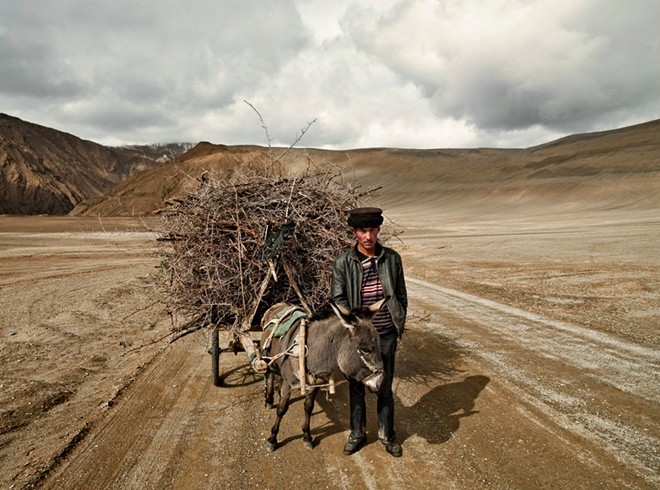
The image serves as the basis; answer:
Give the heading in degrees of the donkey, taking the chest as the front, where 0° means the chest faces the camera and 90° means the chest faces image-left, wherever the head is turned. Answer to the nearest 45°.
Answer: approximately 315°

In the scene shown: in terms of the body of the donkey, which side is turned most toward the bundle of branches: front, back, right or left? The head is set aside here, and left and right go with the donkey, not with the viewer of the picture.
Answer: back

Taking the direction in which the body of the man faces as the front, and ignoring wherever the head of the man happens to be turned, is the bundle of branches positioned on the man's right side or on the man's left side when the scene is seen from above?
on the man's right side
